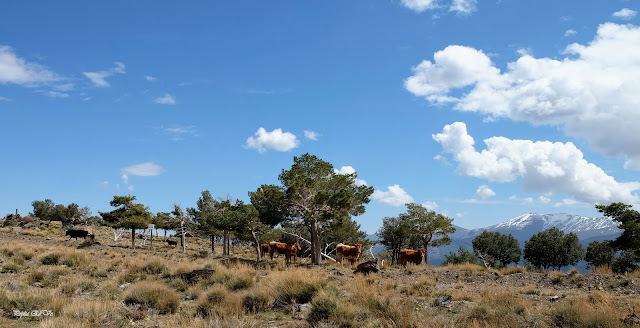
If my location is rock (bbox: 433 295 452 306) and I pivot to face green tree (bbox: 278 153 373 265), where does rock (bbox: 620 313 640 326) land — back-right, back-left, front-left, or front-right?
back-right

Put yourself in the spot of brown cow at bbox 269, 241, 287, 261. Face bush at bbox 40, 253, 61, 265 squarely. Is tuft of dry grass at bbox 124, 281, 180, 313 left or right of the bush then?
left

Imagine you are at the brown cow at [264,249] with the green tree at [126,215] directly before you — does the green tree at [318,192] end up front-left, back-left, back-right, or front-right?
back-left
